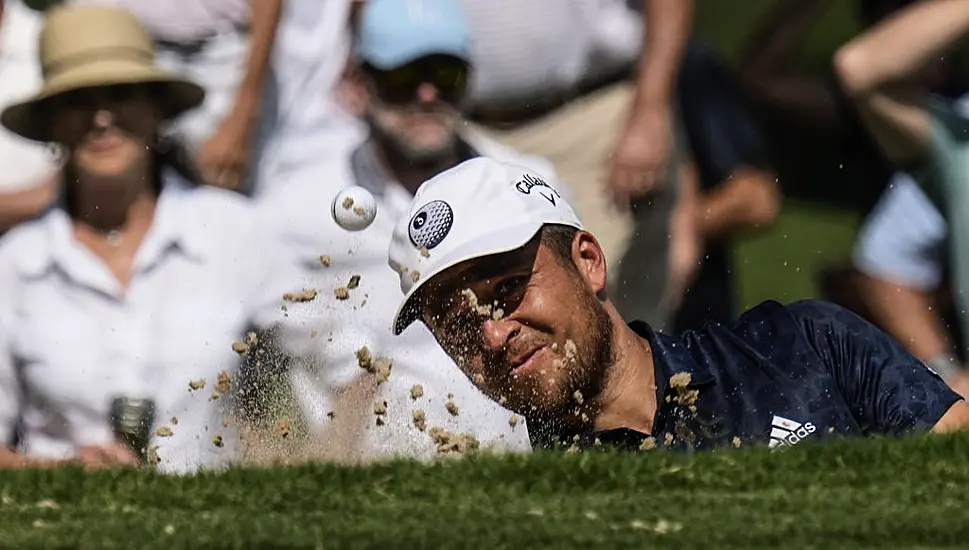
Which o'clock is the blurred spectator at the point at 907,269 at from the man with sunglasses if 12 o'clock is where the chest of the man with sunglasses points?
The blurred spectator is roughly at 9 o'clock from the man with sunglasses.

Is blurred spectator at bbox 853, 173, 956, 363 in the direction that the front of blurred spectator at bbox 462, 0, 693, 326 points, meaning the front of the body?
no

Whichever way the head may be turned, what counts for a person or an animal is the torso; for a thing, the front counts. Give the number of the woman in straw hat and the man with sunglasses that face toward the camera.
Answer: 2

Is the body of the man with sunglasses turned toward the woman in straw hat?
no

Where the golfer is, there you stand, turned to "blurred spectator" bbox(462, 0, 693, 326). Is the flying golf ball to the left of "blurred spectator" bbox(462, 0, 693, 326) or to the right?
left

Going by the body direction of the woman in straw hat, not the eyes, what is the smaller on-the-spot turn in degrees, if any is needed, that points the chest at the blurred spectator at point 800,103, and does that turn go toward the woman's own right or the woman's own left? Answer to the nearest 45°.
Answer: approximately 90° to the woman's own left

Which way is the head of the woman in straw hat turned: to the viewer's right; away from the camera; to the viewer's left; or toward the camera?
toward the camera

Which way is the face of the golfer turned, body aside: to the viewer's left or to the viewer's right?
to the viewer's left

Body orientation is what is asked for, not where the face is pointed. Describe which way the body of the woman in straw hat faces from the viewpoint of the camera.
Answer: toward the camera

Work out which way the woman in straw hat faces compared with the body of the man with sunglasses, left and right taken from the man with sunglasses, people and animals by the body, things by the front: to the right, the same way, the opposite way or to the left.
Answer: the same way

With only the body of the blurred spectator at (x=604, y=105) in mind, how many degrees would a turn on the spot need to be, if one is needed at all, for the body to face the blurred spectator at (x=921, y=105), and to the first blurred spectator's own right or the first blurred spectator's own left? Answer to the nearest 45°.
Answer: approximately 135° to the first blurred spectator's own left

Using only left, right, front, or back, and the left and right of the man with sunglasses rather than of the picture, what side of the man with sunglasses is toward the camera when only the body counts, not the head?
front

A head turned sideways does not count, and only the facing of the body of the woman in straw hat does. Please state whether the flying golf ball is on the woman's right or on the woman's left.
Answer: on the woman's left

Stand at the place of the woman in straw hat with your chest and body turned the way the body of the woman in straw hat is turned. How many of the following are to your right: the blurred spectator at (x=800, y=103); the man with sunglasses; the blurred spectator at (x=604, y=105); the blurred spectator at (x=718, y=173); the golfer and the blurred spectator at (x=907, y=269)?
0

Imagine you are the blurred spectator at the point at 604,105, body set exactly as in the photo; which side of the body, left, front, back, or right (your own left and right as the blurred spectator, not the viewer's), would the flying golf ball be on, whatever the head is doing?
front
